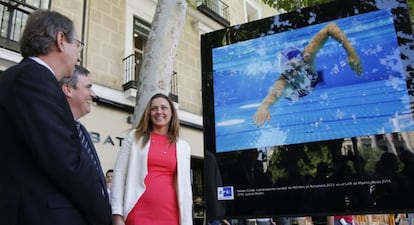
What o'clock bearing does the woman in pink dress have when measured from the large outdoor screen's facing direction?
The woman in pink dress is roughly at 2 o'clock from the large outdoor screen.

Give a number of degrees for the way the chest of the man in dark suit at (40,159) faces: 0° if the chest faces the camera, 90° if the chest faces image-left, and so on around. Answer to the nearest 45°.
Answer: approximately 225°

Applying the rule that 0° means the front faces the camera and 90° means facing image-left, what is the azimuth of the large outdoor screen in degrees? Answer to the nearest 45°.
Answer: approximately 45°

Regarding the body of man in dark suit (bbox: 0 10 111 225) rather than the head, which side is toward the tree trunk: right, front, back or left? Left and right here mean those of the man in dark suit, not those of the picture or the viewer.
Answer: front

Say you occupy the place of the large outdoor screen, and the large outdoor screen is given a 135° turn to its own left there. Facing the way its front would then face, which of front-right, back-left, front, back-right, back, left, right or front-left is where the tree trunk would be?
back-left

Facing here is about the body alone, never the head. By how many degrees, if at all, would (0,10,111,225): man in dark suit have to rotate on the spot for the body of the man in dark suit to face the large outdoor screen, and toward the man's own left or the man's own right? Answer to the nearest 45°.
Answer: approximately 45° to the man's own right

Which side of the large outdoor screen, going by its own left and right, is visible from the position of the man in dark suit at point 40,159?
front

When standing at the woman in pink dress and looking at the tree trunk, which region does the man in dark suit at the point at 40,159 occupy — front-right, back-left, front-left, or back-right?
back-left

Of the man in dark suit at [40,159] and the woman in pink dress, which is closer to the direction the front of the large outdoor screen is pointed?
the man in dark suit
